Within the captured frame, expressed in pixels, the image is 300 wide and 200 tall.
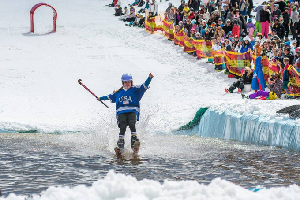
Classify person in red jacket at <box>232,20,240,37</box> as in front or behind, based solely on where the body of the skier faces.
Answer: behind

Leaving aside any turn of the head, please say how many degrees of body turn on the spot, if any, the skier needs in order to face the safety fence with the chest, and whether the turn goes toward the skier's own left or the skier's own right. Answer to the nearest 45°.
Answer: approximately 180°

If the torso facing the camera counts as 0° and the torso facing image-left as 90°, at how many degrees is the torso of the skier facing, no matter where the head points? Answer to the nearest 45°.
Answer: approximately 0°
